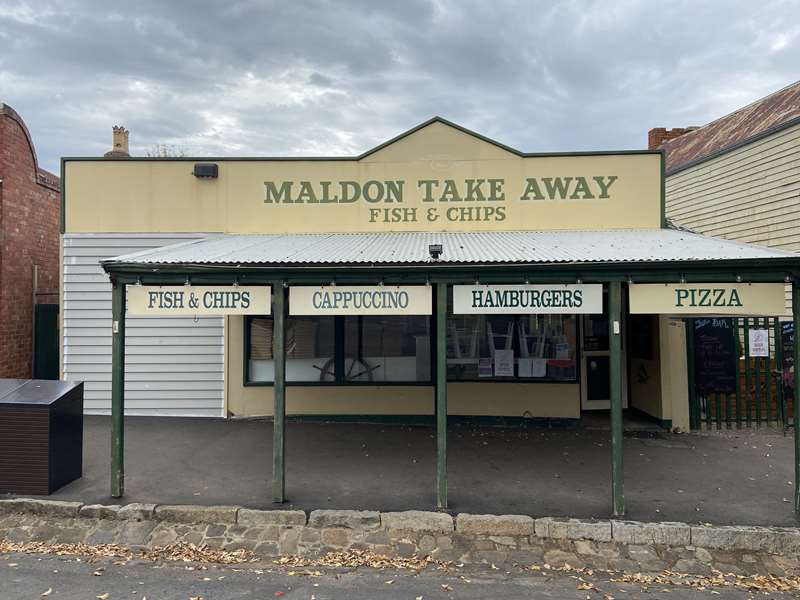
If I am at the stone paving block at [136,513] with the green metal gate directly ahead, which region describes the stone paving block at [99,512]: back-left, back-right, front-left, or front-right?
back-left

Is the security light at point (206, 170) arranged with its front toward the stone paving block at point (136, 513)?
yes

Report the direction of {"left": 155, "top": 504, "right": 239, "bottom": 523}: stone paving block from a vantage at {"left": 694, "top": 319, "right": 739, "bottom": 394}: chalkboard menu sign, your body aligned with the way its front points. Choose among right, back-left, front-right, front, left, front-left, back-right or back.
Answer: front-right

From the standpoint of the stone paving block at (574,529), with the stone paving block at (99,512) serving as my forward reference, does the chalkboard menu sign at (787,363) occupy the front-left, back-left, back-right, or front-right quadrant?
back-right

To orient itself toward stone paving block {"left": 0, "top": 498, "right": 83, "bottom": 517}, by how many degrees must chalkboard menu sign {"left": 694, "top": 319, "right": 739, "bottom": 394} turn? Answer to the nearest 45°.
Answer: approximately 45° to its right

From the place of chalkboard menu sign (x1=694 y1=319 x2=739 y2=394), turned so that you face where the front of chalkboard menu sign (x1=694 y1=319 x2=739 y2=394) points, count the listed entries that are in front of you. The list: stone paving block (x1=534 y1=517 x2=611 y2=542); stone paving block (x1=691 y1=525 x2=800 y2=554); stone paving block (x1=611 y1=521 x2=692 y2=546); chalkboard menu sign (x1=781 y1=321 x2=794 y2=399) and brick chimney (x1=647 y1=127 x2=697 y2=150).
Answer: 3

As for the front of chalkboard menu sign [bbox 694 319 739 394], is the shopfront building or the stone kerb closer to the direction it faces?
the stone kerb

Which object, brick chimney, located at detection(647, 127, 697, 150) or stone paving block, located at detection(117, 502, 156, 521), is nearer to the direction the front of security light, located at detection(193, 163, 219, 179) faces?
the stone paving block
